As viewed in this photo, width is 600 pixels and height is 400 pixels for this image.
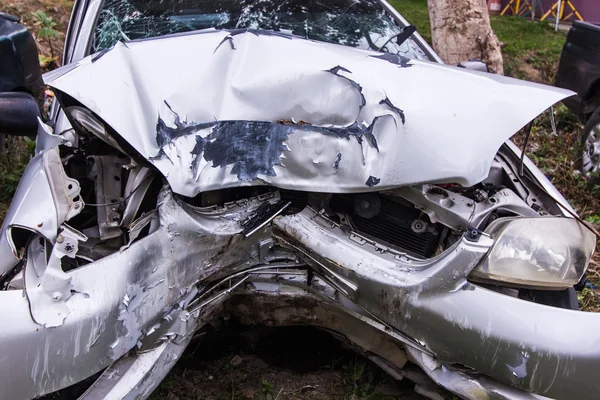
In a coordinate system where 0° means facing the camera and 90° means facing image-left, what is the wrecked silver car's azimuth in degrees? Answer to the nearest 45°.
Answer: approximately 0°

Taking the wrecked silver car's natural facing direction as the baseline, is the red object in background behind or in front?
behind
